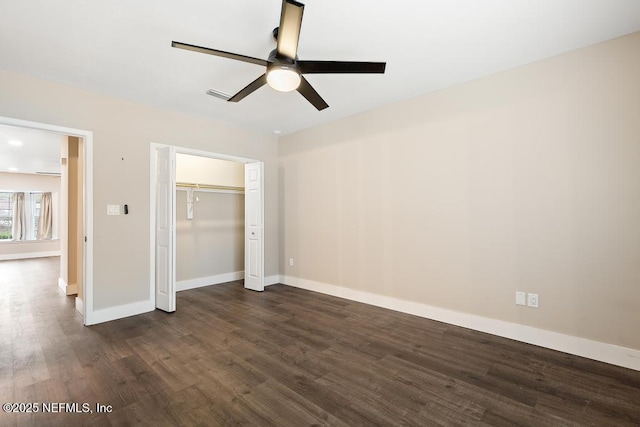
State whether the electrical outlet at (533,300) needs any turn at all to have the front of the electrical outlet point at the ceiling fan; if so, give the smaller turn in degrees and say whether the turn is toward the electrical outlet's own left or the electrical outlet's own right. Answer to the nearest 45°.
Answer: approximately 45° to the electrical outlet's own right

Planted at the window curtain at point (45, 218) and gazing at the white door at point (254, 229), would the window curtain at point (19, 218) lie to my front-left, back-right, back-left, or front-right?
back-right

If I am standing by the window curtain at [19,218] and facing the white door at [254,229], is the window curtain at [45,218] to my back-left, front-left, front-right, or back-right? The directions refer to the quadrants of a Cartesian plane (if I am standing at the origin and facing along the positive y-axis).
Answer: front-left

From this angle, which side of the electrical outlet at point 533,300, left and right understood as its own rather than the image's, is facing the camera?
front

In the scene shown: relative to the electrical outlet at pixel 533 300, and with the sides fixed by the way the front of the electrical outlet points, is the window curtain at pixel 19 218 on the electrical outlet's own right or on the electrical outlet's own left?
on the electrical outlet's own right

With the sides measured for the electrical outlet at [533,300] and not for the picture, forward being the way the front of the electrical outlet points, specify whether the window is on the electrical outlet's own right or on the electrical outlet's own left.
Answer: on the electrical outlet's own right

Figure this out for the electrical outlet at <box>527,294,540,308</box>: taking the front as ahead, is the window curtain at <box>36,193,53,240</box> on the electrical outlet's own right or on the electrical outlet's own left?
on the electrical outlet's own right

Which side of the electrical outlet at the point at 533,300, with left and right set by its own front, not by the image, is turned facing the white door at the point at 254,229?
right
